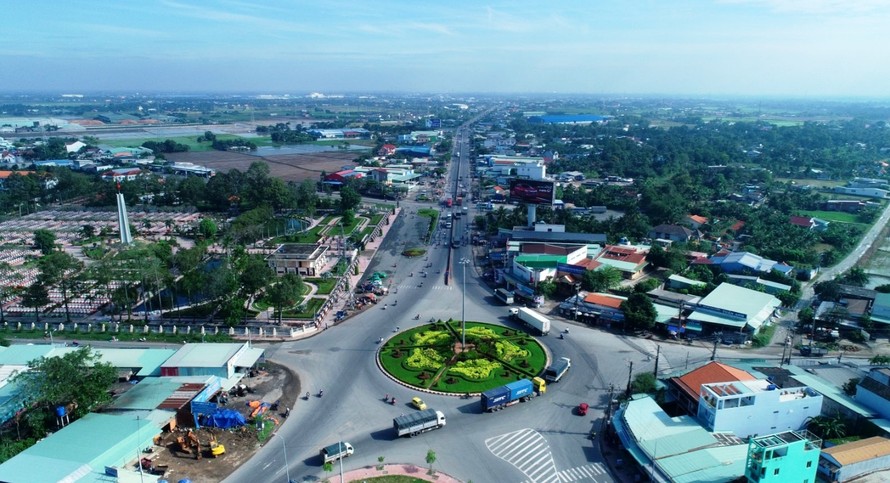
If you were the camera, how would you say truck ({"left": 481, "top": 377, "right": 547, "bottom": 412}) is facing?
facing away from the viewer and to the right of the viewer

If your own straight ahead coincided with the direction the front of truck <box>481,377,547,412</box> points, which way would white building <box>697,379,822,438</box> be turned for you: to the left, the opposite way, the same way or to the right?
the opposite way

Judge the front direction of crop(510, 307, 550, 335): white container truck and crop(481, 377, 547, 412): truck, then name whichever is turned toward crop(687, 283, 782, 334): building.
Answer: the truck

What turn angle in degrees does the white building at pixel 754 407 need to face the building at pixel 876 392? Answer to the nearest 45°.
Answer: approximately 180°

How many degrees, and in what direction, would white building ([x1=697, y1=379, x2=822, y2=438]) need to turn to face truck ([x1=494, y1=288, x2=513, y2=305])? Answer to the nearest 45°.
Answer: approximately 90° to its right

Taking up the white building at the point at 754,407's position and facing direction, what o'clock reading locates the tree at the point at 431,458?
The tree is roughly at 12 o'clock from the white building.

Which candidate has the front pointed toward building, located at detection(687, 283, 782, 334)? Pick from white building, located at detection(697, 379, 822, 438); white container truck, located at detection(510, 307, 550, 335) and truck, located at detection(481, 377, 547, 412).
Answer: the truck

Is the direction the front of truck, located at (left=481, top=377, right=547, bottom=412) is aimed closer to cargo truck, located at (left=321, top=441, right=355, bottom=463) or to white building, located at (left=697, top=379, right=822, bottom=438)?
the white building
